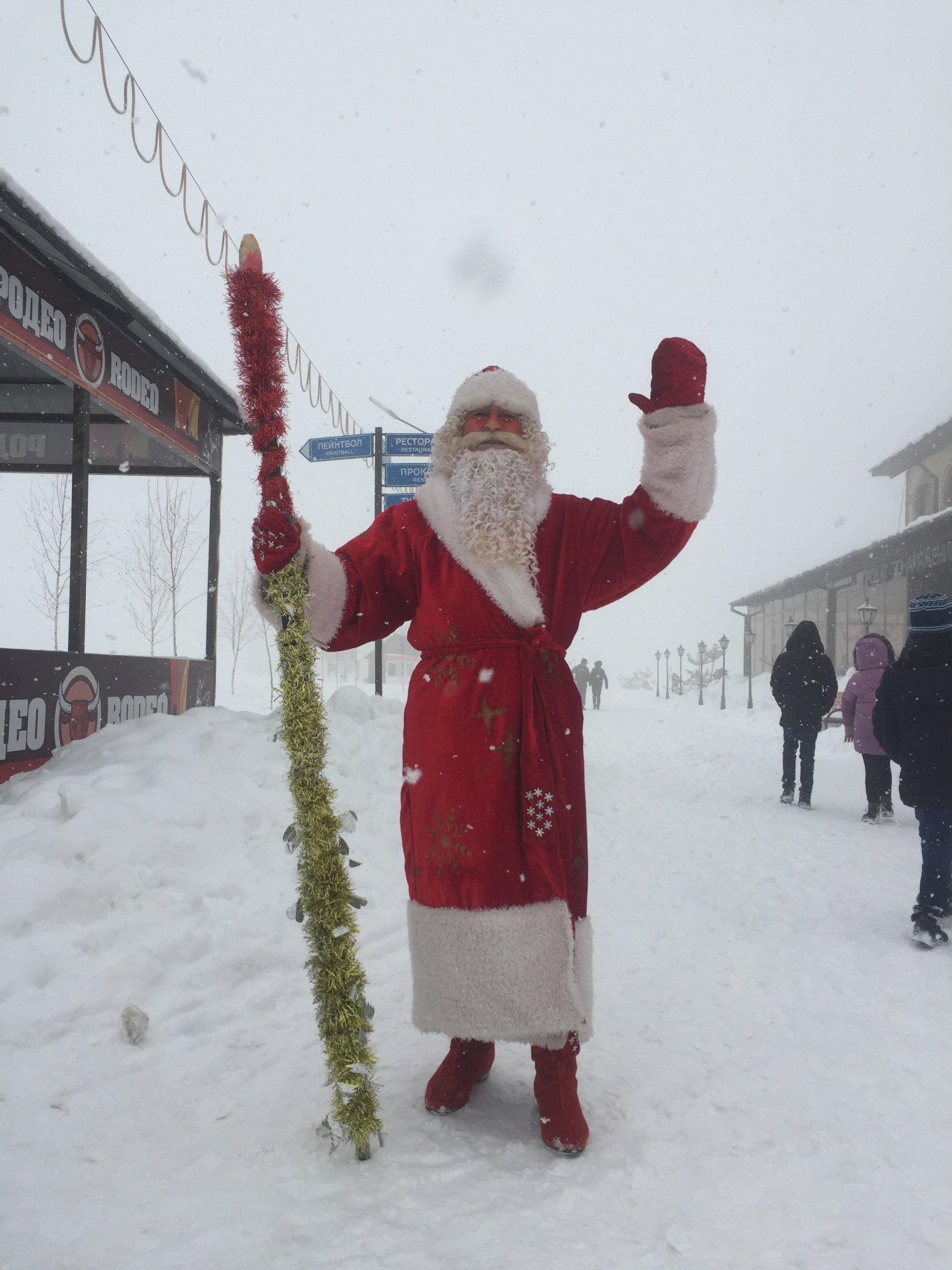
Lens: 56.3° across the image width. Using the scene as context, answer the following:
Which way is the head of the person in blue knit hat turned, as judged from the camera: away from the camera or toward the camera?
away from the camera

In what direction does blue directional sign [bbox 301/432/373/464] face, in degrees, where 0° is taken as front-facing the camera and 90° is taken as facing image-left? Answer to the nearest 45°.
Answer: approximately 0°

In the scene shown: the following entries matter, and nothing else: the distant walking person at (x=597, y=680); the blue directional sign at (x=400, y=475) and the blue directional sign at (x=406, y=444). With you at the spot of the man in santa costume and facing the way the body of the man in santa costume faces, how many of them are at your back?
3

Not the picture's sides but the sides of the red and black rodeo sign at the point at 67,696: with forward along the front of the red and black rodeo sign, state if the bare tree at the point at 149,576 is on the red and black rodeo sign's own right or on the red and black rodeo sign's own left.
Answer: on the red and black rodeo sign's own left

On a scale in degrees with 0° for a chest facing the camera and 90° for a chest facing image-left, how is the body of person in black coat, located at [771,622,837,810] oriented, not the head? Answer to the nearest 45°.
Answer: approximately 180°

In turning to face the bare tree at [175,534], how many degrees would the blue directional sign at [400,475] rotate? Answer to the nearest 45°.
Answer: approximately 135° to its right

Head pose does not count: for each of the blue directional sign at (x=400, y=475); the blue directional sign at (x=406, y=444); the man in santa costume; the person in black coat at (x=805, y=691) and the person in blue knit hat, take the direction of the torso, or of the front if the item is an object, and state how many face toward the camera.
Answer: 3

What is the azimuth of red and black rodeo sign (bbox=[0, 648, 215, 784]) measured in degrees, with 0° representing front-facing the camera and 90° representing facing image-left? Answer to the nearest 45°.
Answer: approximately 315°

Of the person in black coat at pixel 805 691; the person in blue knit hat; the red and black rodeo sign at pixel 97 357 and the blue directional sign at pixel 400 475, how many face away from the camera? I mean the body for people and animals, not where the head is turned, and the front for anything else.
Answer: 2

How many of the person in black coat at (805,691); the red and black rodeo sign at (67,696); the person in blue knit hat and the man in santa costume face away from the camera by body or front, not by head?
2

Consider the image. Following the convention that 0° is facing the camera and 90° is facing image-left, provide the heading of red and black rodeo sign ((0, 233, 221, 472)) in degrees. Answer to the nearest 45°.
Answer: approximately 315°
